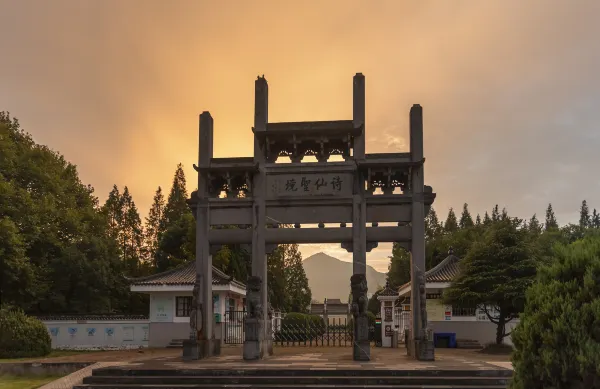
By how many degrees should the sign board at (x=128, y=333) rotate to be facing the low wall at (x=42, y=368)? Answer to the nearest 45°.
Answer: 0° — it already faces it

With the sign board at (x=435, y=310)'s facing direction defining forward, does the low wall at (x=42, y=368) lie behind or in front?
in front

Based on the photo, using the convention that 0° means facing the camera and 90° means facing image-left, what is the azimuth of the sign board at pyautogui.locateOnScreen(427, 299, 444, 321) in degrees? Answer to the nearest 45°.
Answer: approximately 0°

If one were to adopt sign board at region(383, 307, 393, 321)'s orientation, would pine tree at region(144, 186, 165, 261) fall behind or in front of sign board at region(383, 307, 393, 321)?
behind

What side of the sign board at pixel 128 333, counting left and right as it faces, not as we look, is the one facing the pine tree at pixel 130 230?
back

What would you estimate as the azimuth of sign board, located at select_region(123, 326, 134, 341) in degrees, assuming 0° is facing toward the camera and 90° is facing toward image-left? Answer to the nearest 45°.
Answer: approximately 0°

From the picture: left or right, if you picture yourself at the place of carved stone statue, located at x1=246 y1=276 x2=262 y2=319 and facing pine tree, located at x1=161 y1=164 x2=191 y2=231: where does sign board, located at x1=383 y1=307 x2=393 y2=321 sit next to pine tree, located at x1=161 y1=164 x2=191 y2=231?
right

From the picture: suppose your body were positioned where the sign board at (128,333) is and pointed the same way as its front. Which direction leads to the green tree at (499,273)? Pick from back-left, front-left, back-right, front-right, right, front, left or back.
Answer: front-left
